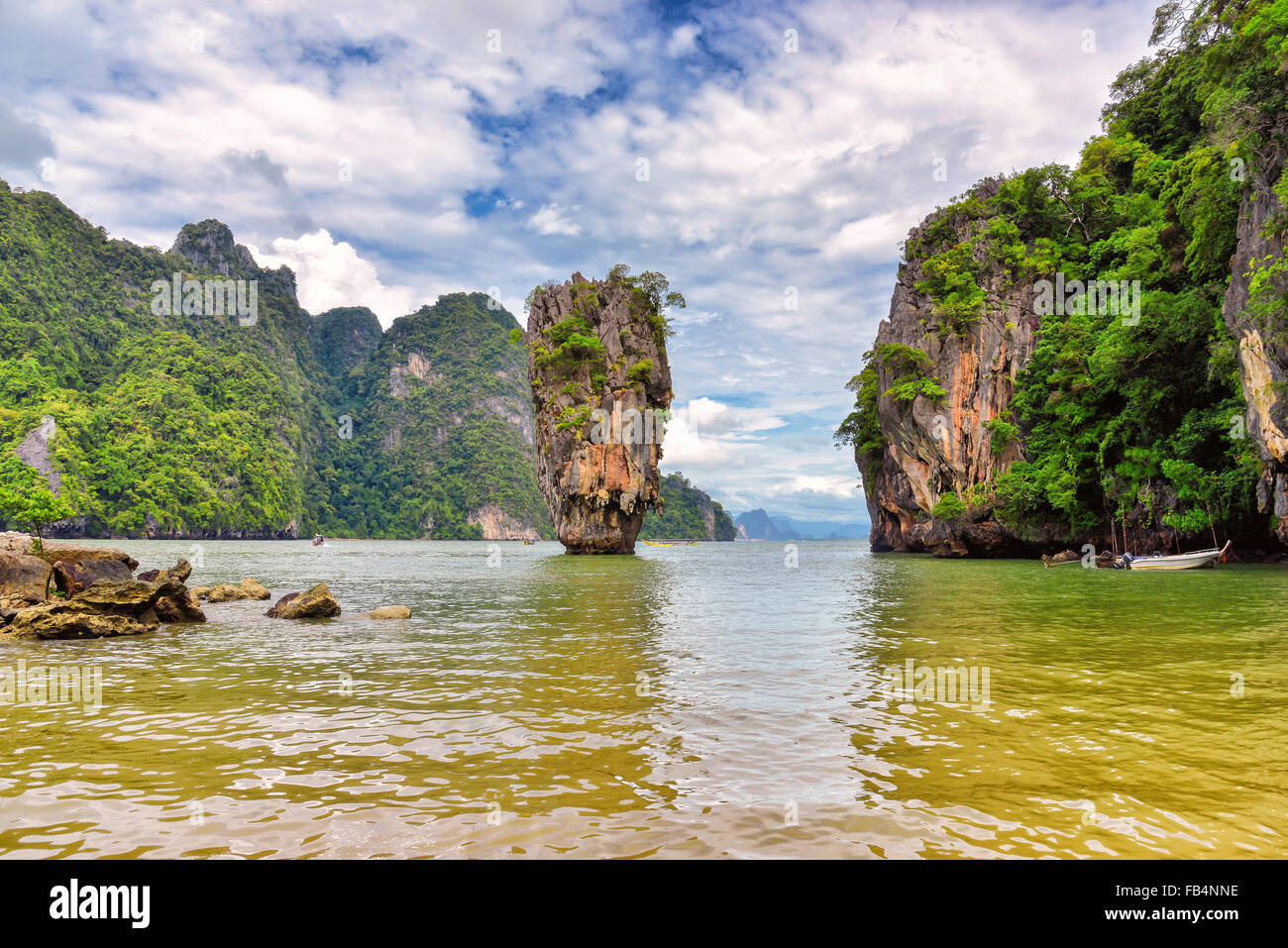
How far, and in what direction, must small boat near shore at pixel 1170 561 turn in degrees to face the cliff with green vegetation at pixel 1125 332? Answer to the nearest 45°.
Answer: approximately 90° to its left

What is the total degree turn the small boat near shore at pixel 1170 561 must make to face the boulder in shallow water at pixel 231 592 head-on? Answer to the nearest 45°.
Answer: approximately 135° to its right

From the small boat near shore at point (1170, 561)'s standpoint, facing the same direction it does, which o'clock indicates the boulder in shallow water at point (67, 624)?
The boulder in shallow water is roughly at 4 o'clock from the small boat near shore.

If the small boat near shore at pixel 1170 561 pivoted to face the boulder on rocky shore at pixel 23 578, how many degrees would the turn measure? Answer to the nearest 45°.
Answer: approximately 135° to its right

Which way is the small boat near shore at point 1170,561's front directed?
to the viewer's right

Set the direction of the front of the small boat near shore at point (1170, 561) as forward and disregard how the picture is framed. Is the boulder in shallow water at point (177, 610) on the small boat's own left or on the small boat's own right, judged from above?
on the small boat's own right

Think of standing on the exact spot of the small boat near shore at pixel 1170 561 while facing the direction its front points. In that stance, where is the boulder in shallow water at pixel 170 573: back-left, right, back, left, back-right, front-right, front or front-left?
back-right

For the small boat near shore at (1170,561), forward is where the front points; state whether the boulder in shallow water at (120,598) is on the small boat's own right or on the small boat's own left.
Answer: on the small boat's own right

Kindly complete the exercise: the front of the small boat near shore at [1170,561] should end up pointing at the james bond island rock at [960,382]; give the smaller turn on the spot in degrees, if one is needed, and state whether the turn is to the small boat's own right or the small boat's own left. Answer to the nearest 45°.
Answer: approximately 135° to the small boat's own left
